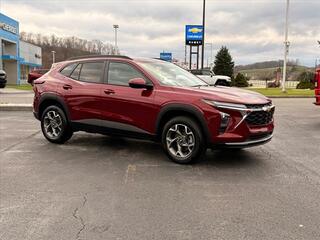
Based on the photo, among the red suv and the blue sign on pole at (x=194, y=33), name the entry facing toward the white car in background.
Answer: the blue sign on pole

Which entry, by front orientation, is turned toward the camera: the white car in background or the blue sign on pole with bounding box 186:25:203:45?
the blue sign on pole

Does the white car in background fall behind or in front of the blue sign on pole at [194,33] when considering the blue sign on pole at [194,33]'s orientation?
in front

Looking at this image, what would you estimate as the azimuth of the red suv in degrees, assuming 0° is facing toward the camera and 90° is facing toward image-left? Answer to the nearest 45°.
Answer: approximately 315°

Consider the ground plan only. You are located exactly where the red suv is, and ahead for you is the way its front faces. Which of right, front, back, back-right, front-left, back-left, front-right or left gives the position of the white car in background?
back-left

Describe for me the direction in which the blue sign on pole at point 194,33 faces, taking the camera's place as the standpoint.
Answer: facing the viewer

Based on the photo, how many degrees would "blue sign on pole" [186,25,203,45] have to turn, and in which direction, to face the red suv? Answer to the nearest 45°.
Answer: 0° — it already faces it

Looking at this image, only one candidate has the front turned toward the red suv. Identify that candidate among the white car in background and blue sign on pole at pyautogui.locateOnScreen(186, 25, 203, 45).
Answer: the blue sign on pole
